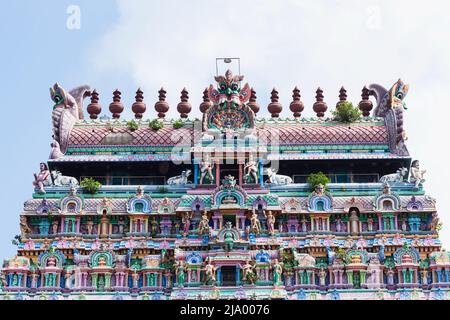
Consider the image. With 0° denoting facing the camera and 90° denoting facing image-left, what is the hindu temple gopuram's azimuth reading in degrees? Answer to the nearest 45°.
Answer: approximately 0°
